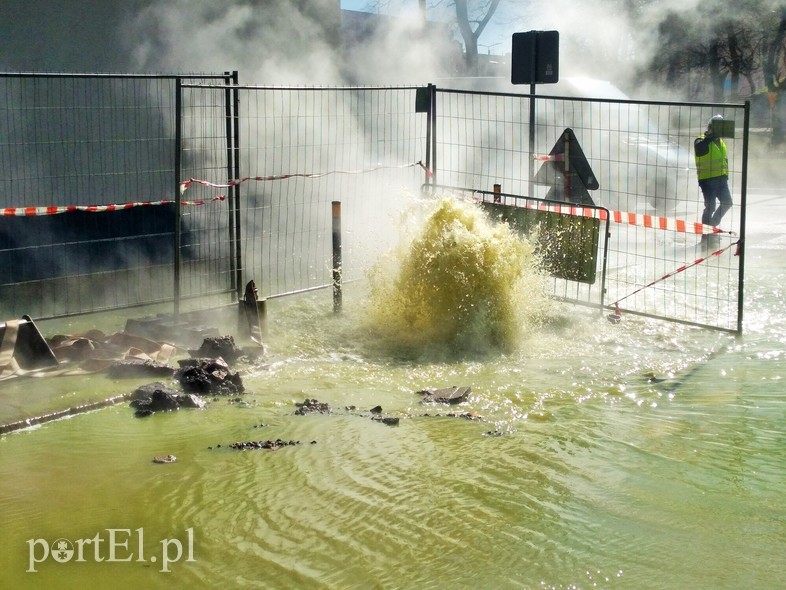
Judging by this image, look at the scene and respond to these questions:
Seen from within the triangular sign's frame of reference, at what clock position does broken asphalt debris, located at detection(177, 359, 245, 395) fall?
The broken asphalt debris is roughly at 7 o'clock from the triangular sign.

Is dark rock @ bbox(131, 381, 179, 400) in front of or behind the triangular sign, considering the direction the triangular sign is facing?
behind

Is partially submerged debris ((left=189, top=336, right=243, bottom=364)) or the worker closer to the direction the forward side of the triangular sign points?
the worker

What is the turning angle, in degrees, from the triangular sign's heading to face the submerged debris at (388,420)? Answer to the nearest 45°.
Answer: approximately 180°

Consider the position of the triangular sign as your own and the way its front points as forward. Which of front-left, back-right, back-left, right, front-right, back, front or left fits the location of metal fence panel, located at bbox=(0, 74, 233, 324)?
left

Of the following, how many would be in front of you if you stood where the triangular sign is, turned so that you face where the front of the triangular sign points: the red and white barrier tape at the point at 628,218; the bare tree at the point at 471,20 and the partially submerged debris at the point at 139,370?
1

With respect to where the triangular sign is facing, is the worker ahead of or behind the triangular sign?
ahead
